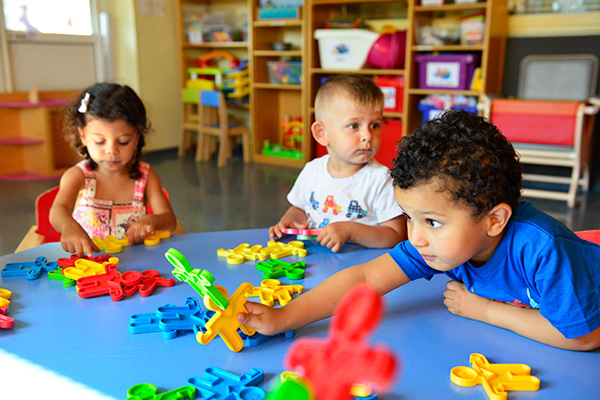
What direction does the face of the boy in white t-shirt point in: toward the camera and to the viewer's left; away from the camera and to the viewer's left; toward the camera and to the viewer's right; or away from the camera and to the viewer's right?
toward the camera and to the viewer's right

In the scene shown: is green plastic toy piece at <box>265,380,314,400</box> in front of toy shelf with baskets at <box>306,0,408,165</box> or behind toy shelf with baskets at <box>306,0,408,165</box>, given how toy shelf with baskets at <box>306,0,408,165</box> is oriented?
in front

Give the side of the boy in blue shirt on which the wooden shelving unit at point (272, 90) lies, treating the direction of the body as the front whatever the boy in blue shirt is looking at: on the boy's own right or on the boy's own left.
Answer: on the boy's own right

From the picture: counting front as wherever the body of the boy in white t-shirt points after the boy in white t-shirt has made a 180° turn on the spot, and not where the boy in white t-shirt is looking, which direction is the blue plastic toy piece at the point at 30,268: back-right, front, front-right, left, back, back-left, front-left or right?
back-left

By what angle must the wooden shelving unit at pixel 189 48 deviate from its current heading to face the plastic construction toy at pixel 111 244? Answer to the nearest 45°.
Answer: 0° — it already faces it

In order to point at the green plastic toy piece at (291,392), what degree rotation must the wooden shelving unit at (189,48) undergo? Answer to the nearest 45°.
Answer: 0° — it already faces it

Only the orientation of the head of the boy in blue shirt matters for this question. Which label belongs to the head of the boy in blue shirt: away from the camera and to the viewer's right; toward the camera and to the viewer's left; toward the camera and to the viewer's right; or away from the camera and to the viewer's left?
toward the camera and to the viewer's left

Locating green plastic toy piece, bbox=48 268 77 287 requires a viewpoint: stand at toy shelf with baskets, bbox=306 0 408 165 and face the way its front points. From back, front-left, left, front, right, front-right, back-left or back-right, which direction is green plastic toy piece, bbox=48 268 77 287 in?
front

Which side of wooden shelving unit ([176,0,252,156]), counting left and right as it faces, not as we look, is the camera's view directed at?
front

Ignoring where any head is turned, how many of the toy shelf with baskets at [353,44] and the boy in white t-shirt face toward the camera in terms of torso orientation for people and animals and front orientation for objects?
2

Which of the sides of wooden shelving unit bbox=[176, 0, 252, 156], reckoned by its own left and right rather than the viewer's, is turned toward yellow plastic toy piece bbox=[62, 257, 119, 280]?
front

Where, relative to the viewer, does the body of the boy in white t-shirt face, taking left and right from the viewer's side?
facing the viewer

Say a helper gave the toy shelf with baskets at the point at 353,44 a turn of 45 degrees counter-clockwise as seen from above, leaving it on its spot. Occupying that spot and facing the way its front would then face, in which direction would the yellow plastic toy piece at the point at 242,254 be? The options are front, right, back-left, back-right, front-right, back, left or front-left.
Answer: front-right

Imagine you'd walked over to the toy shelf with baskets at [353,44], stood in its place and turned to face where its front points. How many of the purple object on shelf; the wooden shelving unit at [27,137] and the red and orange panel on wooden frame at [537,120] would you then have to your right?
1

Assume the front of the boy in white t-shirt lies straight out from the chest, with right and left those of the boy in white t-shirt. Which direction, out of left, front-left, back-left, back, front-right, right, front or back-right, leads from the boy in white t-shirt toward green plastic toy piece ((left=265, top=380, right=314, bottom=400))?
front
